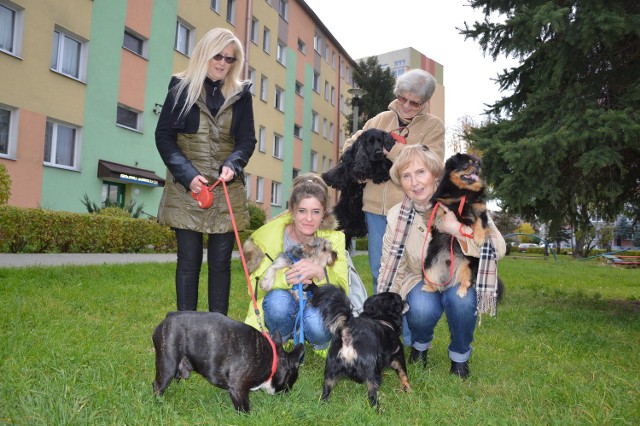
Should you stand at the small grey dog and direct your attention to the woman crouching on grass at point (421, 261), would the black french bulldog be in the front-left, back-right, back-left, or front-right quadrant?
back-right

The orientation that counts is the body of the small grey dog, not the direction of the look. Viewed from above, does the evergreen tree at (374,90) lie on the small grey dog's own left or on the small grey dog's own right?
on the small grey dog's own left

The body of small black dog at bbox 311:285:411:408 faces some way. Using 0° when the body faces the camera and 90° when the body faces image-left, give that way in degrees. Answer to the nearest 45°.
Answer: approximately 225°

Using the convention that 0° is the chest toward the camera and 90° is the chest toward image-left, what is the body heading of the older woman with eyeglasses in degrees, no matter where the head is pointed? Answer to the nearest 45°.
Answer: approximately 45°

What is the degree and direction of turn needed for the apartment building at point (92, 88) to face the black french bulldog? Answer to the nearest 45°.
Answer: approximately 45° to its right

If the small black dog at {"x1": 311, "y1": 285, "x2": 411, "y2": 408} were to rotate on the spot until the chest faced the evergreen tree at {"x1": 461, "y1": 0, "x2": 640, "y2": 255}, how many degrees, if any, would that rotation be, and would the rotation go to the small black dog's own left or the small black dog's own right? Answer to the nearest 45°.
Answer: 0° — it already faces it

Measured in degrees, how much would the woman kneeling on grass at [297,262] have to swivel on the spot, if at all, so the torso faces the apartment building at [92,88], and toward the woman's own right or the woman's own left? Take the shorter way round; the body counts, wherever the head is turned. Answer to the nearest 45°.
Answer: approximately 135° to the woman's own right

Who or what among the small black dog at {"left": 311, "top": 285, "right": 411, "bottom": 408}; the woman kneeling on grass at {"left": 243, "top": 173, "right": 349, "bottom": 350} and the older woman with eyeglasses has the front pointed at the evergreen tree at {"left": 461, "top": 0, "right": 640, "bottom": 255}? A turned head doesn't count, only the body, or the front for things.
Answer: the small black dog
